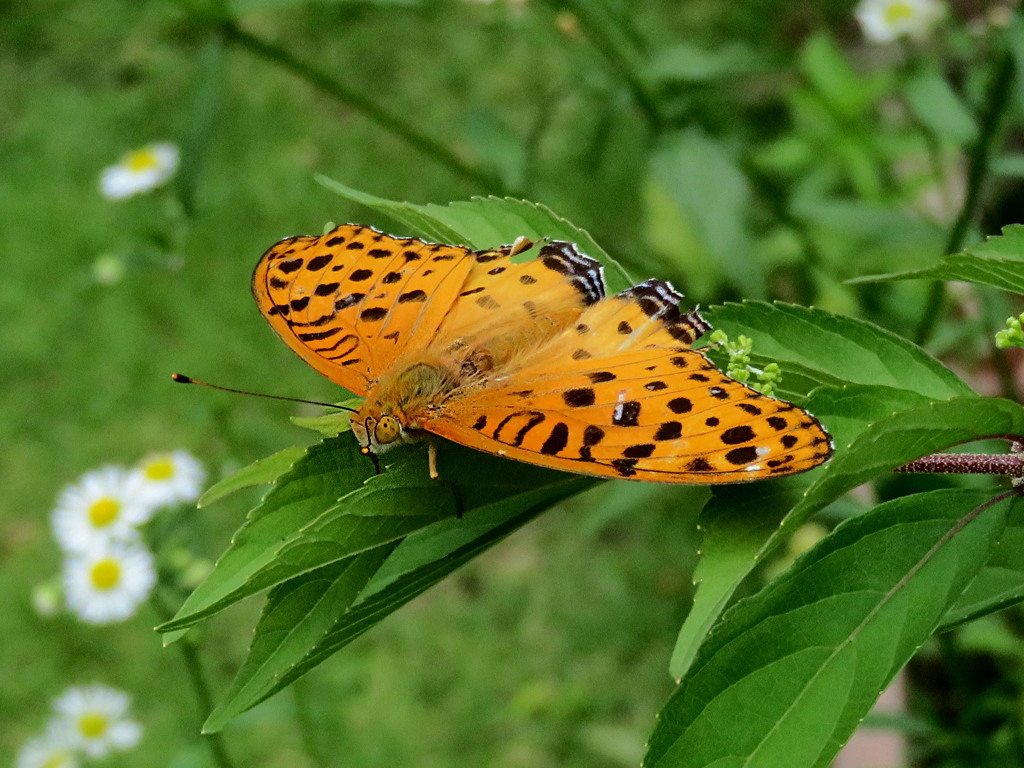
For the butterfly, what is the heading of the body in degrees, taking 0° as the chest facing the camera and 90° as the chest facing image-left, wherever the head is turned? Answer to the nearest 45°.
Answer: approximately 45°

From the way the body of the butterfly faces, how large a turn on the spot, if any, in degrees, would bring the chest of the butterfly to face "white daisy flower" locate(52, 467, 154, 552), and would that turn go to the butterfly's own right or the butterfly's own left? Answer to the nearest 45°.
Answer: approximately 90° to the butterfly's own right

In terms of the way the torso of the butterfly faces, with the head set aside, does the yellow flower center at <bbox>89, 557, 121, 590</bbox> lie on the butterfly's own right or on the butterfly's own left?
on the butterfly's own right

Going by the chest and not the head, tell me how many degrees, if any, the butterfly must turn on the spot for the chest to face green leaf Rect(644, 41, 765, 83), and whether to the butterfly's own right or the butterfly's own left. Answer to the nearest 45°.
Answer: approximately 135° to the butterfly's own right

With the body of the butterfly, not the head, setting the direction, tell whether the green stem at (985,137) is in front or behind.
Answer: behind
